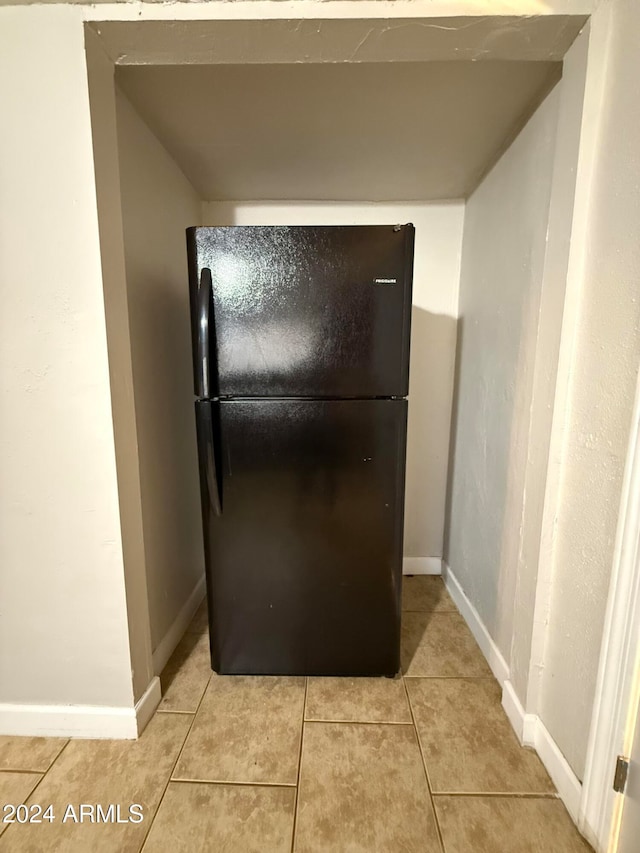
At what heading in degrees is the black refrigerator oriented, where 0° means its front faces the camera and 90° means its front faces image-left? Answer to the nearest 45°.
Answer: approximately 0°

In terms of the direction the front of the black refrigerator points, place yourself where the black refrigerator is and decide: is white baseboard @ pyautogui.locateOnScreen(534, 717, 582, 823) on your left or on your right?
on your left

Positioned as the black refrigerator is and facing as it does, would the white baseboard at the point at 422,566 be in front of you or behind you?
behind

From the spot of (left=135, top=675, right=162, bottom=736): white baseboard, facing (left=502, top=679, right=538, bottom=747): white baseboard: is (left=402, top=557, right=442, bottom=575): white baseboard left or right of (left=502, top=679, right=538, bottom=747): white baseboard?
left
